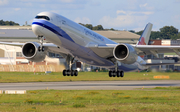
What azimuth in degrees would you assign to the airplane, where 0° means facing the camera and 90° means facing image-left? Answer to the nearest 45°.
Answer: approximately 45°
